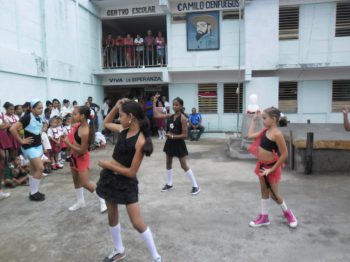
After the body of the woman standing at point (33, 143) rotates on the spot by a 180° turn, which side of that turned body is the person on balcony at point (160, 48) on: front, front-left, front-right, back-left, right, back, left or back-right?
right

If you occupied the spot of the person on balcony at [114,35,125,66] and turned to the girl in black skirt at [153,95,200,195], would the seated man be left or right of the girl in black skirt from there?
left

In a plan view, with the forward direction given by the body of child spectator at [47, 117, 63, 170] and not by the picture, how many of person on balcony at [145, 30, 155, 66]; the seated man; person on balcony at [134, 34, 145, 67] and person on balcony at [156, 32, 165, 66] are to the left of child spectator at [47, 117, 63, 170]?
4

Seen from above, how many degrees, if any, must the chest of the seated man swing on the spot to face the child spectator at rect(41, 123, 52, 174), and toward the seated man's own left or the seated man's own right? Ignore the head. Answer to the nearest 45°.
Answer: approximately 45° to the seated man's own right

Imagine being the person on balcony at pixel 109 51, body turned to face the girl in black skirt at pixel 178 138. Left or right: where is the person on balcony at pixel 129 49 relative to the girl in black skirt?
left

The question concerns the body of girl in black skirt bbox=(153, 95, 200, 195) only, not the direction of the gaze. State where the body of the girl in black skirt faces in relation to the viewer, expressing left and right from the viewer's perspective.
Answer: facing the viewer and to the left of the viewer

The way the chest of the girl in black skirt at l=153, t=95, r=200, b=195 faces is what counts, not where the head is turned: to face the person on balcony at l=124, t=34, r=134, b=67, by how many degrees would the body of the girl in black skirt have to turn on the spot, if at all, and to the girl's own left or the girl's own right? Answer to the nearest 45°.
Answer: approximately 135° to the girl's own right

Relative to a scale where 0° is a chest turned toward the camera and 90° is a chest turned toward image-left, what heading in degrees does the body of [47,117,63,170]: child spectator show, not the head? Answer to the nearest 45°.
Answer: approximately 315°

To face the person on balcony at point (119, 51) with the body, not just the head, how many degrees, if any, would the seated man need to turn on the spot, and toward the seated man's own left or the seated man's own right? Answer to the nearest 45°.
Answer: approximately 135° to the seated man's own right

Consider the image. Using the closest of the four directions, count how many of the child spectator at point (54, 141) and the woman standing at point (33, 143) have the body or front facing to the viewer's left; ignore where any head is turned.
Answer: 0
